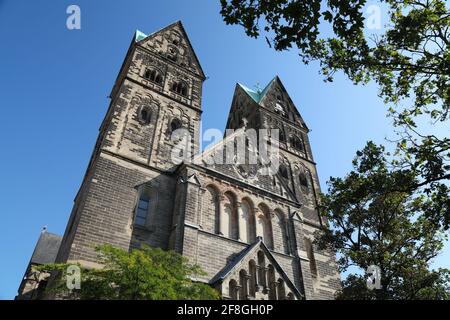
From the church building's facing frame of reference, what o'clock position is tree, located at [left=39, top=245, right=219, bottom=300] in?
The tree is roughly at 2 o'clock from the church building.

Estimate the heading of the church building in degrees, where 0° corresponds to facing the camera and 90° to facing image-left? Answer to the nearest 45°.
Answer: approximately 315°

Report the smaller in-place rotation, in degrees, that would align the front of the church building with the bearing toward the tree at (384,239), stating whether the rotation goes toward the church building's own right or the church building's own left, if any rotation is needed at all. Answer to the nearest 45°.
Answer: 0° — it already faces it
